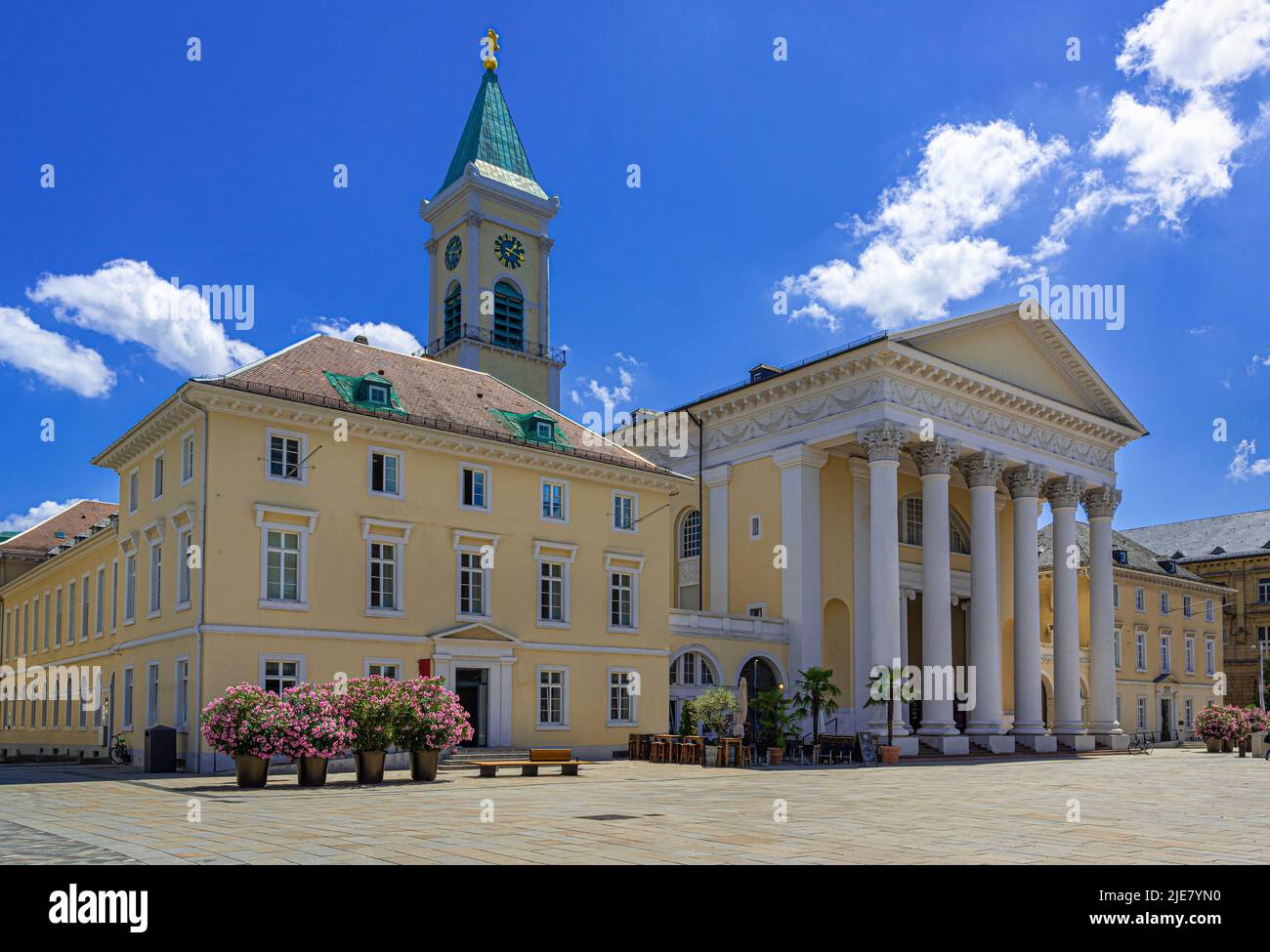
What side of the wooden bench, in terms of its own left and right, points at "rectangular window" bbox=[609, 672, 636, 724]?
back

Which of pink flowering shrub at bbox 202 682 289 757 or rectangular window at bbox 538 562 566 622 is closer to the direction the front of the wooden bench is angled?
the pink flowering shrub

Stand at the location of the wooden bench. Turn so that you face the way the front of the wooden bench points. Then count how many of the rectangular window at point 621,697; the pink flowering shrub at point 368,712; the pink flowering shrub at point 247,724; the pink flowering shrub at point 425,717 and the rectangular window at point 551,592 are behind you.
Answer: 2

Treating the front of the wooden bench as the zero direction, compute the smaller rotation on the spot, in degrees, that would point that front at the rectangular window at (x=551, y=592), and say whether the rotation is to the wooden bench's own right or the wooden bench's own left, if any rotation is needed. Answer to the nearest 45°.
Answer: approximately 180°

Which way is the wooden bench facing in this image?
toward the camera

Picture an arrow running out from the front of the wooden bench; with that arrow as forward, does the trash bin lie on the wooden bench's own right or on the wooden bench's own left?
on the wooden bench's own right

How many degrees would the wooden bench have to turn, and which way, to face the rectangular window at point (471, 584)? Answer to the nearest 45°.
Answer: approximately 180°

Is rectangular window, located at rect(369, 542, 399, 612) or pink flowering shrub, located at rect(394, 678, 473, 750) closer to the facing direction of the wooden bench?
the pink flowering shrub

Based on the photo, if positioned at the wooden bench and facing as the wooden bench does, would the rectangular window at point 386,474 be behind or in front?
behind
